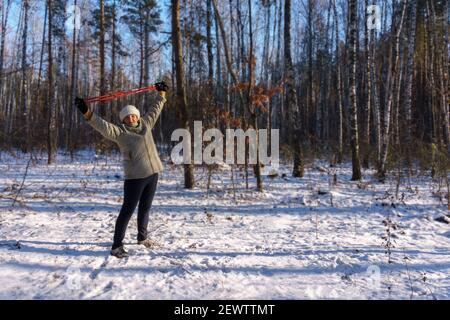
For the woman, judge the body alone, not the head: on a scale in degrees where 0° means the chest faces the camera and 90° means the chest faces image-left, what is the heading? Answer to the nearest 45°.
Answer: approximately 315°
